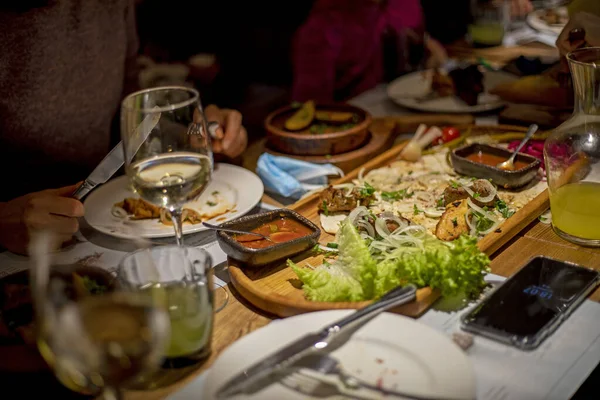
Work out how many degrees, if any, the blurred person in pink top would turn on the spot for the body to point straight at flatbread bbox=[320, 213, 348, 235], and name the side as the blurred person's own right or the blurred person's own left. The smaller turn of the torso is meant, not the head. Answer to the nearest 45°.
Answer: approximately 45° to the blurred person's own right

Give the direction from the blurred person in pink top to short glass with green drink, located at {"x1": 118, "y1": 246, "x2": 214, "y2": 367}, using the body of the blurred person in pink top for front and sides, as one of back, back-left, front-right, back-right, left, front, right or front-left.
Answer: front-right

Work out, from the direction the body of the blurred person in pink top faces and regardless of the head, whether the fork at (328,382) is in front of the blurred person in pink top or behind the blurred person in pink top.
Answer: in front

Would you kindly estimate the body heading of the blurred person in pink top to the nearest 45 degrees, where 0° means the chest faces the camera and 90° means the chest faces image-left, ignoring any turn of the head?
approximately 315°

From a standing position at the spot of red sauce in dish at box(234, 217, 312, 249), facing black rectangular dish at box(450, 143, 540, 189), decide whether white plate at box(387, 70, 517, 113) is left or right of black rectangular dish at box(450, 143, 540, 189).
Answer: left

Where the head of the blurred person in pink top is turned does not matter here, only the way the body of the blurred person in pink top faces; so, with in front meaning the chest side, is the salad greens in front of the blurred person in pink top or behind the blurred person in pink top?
in front

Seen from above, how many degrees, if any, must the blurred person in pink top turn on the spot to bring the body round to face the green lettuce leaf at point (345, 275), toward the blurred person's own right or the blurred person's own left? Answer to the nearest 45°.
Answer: approximately 45° to the blurred person's own right

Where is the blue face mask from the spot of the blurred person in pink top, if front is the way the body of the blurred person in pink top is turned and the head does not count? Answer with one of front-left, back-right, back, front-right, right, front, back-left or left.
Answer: front-right

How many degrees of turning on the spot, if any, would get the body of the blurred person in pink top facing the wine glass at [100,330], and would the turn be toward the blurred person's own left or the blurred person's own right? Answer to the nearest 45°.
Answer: approximately 45° to the blurred person's own right
